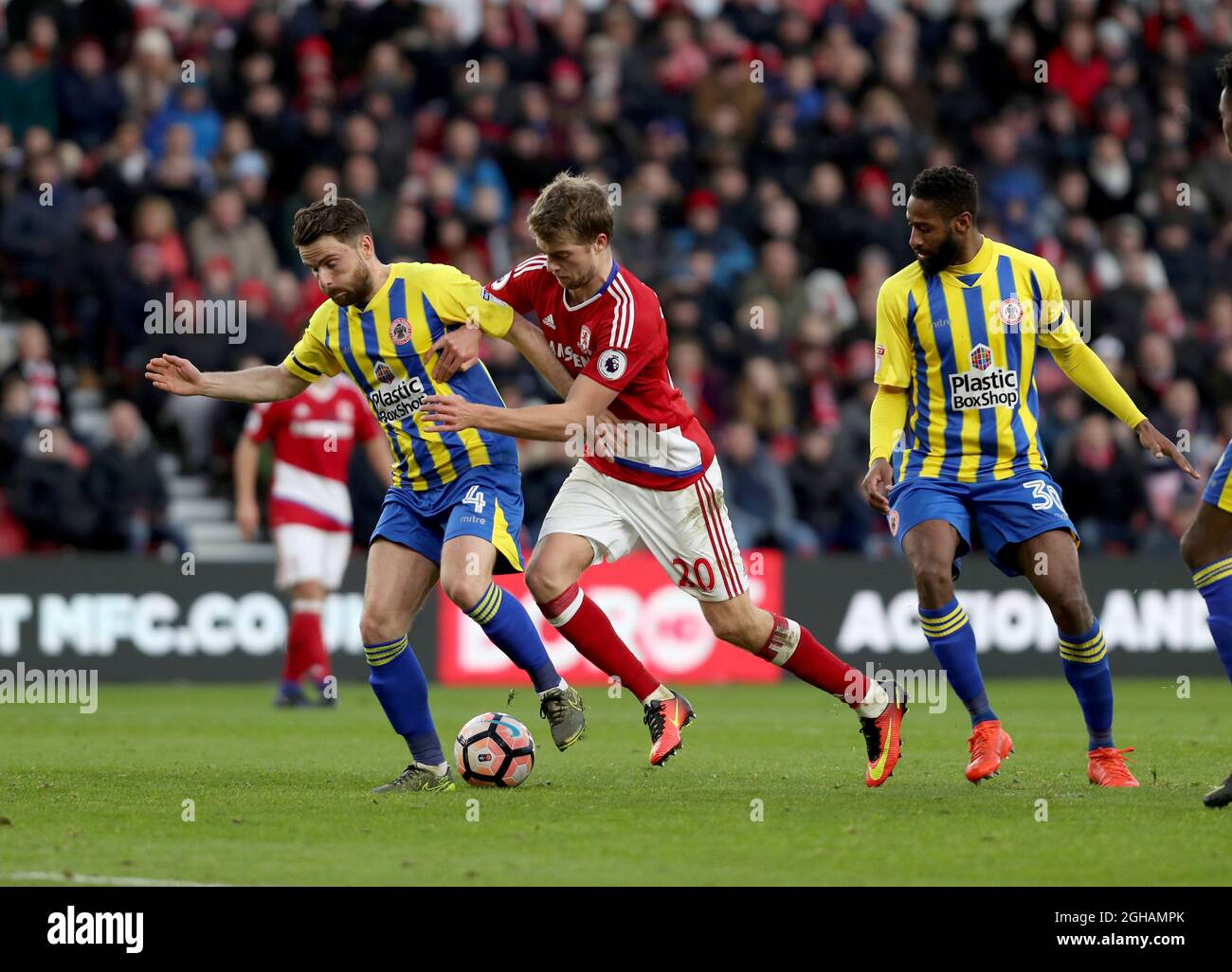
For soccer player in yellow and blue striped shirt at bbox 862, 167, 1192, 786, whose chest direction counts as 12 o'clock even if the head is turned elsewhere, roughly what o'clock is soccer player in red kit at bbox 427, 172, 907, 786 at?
The soccer player in red kit is roughly at 3 o'clock from the soccer player in yellow and blue striped shirt.

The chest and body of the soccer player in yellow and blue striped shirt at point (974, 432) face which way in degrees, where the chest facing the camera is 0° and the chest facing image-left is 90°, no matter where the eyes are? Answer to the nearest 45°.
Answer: approximately 0°

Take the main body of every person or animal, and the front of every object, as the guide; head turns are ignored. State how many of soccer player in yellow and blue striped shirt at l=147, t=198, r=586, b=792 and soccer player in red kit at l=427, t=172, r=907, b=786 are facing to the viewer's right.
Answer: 0

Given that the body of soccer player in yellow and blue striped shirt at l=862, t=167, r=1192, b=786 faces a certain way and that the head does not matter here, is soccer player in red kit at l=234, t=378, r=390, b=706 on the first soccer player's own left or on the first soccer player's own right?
on the first soccer player's own right

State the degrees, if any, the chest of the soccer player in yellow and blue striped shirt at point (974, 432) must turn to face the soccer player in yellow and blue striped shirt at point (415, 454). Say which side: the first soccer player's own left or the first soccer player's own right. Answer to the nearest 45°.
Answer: approximately 90° to the first soccer player's own right

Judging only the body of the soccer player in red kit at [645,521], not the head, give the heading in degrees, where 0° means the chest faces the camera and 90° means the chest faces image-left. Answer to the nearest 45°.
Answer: approximately 45°

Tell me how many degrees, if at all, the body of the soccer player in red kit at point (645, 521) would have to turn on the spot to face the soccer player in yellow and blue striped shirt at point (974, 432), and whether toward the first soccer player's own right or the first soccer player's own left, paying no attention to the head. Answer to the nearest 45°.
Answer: approximately 135° to the first soccer player's own left

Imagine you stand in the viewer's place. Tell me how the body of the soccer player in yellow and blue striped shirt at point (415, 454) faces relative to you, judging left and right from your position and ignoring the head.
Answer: facing the viewer and to the left of the viewer

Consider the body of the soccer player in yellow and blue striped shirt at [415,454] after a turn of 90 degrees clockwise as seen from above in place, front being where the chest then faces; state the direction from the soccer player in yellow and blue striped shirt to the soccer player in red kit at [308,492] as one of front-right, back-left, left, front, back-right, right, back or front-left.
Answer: front-right

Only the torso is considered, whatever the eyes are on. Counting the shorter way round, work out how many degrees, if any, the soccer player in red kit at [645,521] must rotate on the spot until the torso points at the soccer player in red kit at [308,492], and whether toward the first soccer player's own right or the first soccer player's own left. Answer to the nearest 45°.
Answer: approximately 90° to the first soccer player's own right

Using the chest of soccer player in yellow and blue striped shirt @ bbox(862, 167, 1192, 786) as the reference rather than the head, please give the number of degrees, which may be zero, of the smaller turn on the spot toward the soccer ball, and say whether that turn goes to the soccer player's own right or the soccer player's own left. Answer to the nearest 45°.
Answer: approximately 90° to the soccer player's own right
